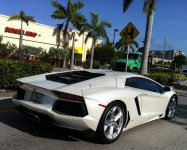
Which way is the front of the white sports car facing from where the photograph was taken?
facing away from the viewer and to the right of the viewer

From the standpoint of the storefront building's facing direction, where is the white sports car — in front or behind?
in front

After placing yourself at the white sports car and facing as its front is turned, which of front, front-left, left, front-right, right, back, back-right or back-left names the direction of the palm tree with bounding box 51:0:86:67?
front-left

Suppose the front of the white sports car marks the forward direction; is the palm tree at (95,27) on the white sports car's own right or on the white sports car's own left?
on the white sports car's own left

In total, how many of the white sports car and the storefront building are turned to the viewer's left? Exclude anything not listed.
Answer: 0

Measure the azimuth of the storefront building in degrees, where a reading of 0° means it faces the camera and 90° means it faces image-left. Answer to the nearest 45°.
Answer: approximately 315°
